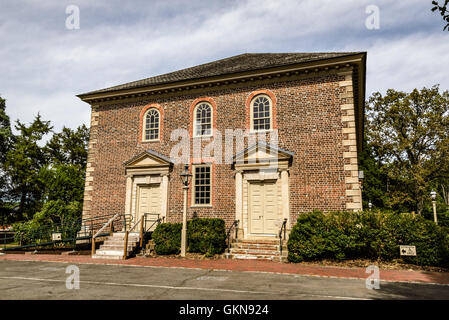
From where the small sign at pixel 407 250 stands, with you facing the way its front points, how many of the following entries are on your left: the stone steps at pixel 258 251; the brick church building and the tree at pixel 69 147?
0

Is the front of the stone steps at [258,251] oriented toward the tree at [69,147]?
no

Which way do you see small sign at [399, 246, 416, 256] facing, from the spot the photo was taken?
facing the viewer

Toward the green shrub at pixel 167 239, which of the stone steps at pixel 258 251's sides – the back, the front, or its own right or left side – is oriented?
right

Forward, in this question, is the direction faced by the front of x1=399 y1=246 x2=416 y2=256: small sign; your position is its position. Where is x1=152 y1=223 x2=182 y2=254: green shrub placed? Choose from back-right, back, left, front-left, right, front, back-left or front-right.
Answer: right

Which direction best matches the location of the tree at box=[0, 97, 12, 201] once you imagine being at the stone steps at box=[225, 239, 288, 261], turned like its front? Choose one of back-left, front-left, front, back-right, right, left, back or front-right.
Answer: back-right

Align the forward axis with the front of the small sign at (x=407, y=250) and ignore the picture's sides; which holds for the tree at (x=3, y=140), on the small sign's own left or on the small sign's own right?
on the small sign's own right

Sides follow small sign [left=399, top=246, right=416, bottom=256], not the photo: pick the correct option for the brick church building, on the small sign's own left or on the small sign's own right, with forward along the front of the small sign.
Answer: on the small sign's own right

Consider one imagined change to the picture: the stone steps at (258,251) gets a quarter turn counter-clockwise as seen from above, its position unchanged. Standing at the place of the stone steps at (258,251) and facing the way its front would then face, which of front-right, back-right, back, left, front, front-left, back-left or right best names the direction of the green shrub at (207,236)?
back

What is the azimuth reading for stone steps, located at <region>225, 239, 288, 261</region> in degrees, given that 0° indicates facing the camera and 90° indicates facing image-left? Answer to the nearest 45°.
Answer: approximately 0°

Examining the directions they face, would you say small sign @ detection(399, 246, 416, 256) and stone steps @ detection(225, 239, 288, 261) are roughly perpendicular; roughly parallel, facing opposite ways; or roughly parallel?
roughly parallel

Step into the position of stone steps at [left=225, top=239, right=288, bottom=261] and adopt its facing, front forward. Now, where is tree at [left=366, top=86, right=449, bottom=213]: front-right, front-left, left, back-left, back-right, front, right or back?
back-left

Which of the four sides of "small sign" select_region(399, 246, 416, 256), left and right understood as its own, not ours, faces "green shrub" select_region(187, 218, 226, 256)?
right

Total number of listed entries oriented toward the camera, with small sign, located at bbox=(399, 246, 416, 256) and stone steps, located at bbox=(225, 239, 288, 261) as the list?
2
